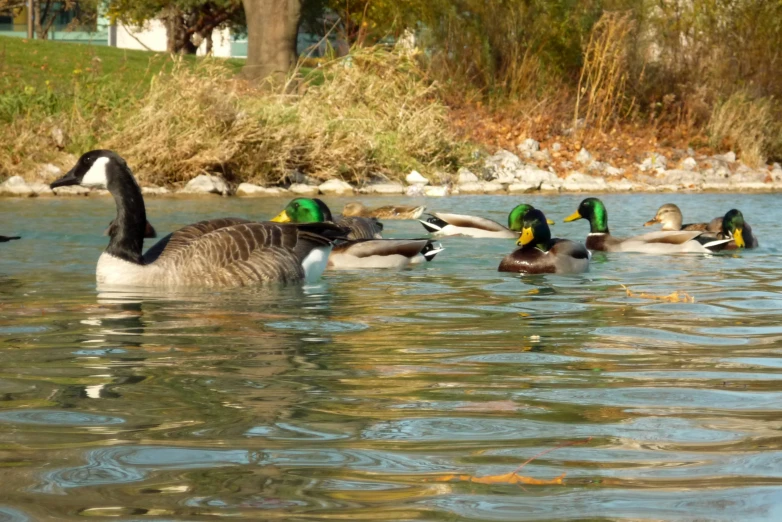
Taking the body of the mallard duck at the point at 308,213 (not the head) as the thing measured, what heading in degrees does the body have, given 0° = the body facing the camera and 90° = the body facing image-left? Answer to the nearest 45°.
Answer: approximately 90°

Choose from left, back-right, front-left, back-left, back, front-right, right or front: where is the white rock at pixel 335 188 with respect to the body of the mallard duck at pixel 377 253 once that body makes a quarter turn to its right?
front

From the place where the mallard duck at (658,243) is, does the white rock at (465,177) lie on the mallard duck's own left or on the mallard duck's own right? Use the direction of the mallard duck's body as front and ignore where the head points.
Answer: on the mallard duck's own right

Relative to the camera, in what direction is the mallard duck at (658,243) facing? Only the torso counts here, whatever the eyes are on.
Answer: to the viewer's left

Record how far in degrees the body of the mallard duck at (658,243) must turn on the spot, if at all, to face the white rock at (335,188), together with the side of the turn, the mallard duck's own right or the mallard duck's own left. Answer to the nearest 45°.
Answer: approximately 45° to the mallard duck's own right

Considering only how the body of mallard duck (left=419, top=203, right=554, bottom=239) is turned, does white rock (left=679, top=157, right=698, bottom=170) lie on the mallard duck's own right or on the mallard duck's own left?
on the mallard duck's own left

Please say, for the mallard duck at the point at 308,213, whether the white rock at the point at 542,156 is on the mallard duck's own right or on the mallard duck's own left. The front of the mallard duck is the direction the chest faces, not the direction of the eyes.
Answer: on the mallard duck's own right

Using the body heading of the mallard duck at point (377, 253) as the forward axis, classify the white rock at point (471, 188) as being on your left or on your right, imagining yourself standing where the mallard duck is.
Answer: on your right

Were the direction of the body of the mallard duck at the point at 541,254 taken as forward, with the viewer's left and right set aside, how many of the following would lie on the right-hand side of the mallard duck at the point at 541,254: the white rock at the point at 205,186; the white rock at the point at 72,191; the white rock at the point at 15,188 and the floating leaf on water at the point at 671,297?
3

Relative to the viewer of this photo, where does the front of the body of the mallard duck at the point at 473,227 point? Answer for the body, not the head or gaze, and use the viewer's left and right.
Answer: facing to the right of the viewer

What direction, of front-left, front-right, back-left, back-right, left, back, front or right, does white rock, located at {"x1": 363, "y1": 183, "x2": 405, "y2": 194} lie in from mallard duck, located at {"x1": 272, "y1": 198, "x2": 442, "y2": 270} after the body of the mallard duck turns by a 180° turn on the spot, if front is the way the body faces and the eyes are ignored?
left

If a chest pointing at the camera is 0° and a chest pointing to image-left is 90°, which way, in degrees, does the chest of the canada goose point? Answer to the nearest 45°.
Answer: approximately 90°

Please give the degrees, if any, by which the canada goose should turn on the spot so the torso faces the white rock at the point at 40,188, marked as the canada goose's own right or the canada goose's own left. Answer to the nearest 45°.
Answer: approximately 90° to the canada goose's own right

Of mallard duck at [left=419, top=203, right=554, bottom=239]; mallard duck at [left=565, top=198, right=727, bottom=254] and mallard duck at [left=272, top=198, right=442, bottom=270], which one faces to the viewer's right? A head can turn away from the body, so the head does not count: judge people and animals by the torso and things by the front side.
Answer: mallard duck at [left=419, top=203, right=554, bottom=239]

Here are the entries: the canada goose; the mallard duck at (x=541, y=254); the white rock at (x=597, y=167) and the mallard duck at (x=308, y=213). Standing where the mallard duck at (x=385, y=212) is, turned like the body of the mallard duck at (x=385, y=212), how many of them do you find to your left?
3
